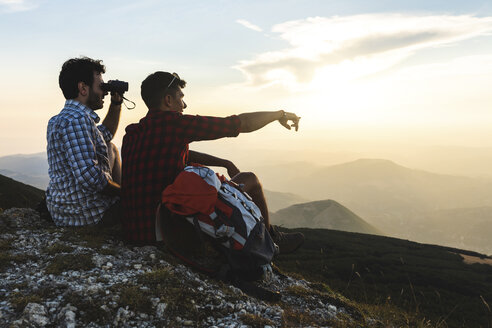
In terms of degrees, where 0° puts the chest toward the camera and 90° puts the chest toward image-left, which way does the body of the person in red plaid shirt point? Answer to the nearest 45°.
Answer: approximately 225°

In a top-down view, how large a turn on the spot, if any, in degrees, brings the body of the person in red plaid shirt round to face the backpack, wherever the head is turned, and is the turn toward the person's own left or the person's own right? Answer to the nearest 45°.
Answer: approximately 90° to the person's own right

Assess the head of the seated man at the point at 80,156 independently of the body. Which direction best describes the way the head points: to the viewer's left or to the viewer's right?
to the viewer's right
